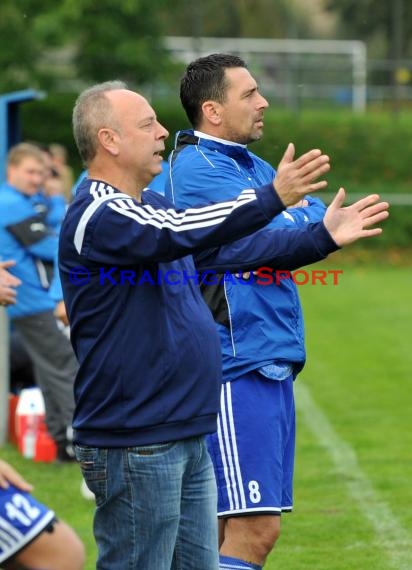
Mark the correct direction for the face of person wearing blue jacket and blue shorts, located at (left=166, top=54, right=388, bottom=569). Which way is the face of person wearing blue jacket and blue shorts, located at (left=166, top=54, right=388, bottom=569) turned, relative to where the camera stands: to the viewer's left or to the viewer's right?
to the viewer's right

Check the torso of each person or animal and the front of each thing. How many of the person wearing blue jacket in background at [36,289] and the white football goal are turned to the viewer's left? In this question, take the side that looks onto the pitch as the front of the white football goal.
0

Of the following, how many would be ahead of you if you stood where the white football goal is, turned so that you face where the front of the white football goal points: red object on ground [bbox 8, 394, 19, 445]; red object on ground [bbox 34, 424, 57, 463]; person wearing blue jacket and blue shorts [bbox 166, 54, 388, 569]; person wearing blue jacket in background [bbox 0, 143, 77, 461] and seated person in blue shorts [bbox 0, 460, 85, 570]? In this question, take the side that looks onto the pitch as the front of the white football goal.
5

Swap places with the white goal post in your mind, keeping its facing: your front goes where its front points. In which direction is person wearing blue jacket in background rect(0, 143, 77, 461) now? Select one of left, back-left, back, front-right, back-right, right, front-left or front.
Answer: front

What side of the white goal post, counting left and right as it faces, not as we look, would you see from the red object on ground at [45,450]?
front

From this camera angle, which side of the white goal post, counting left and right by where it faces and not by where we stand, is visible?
front

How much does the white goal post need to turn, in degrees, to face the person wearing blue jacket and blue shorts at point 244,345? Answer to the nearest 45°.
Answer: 0° — it already faces them

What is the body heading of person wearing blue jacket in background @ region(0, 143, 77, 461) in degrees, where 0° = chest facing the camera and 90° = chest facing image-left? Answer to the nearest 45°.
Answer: approximately 315°

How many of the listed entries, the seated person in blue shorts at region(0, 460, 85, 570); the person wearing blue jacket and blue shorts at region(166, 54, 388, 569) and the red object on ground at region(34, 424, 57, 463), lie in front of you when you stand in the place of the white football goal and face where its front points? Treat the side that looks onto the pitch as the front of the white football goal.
3
